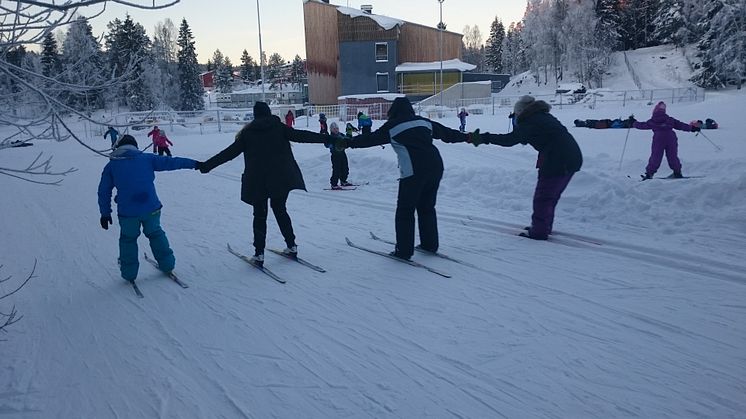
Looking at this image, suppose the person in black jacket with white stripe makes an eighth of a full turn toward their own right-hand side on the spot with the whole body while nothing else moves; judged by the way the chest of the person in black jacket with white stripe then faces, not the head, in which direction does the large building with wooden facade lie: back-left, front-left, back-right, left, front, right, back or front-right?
front

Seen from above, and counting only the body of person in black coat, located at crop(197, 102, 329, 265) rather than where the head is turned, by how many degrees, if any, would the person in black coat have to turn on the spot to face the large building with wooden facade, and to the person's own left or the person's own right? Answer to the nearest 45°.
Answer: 0° — they already face it

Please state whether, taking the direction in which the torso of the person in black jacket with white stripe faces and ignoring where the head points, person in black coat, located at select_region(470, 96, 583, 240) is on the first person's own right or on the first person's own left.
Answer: on the first person's own right

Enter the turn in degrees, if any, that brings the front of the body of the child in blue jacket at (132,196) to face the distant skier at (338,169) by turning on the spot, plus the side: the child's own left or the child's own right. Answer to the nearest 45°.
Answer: approximately 45° to the child's own right

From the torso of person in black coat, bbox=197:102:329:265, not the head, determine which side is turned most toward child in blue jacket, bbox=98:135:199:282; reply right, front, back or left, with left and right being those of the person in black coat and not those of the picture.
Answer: left

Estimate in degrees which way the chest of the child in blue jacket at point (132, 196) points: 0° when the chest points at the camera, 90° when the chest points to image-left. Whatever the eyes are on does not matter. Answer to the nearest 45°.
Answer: approximately 180°

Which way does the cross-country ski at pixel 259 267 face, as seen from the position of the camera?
facing away from the viewer and to the left of the viewer

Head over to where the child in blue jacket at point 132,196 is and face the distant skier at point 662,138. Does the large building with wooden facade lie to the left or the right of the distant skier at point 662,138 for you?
left

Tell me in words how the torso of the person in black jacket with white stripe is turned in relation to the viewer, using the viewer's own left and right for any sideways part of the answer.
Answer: facing away from the viewer and to the left of the viewer

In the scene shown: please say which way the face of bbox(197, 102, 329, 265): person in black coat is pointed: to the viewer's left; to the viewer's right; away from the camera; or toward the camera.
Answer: away from the camera

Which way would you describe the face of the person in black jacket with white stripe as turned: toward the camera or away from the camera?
away from the camera

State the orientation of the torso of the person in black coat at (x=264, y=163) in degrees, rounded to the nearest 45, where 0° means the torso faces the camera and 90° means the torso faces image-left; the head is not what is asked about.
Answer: approximately 180°
